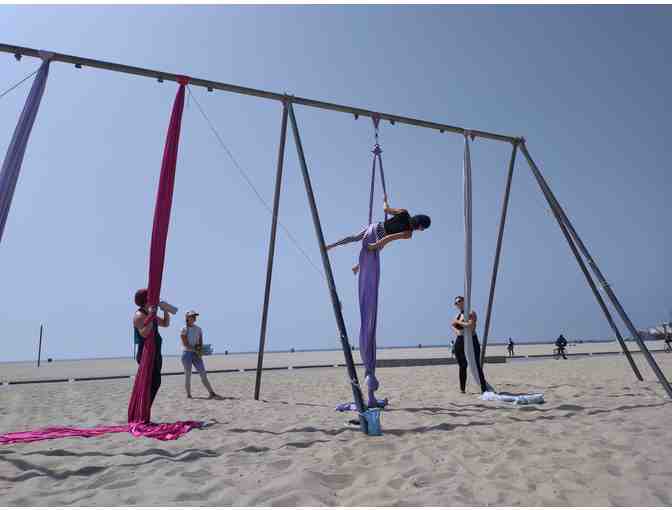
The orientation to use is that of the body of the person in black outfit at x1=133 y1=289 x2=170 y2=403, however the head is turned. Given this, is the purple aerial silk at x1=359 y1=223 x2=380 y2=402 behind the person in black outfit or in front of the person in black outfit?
in front

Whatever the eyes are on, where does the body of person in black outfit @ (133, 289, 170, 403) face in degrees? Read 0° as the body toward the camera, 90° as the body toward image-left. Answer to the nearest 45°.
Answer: approximately 270°

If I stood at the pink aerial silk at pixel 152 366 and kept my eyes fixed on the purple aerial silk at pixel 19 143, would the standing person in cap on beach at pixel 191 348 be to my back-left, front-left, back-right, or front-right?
back-right

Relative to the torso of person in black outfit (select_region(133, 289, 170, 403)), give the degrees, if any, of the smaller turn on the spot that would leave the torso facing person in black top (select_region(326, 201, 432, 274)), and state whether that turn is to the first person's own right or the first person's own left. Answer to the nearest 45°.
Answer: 0° — they already face them
